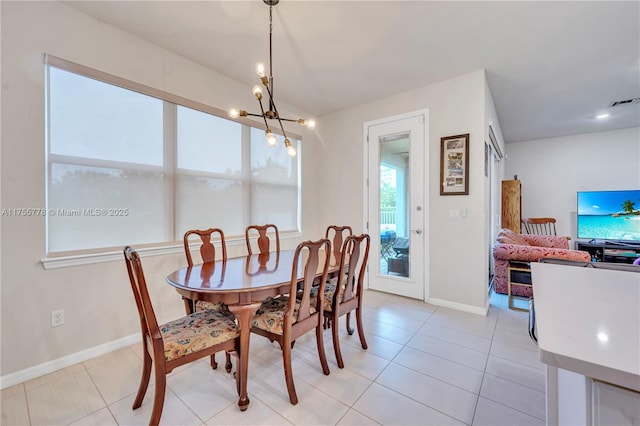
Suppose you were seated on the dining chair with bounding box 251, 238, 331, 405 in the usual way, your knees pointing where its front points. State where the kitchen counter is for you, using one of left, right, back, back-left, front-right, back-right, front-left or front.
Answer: back

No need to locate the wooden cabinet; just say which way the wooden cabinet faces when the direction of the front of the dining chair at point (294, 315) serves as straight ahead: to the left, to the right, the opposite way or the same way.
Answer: the opposite way

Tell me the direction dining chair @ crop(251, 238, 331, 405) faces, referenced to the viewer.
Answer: facing away from the viewer and to the left of the viewer

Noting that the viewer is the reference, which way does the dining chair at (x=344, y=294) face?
facing away from the viewer and to the left of the viewer

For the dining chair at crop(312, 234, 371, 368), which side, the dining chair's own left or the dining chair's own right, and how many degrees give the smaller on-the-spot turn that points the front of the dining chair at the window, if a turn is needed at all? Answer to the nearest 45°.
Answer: approximately 45° to the dining chair's own left

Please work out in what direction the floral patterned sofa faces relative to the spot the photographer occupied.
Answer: facing to the right of the viewer

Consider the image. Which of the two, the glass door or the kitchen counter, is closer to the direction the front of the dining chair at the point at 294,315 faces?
the glass door

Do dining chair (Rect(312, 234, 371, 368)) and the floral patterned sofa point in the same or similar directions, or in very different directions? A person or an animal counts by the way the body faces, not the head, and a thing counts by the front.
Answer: very different directions

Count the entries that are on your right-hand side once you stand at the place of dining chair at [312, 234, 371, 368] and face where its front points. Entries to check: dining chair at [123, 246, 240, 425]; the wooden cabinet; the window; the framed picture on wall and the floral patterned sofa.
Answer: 3

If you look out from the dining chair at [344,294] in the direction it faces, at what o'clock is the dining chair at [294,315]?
the dining chair at [294,315] is roughly at 9 o'clock from the dining chair at [344,294].

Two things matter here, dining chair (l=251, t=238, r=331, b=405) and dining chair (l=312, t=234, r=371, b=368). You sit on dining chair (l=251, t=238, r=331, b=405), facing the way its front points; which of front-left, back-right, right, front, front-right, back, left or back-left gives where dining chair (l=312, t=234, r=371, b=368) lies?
right

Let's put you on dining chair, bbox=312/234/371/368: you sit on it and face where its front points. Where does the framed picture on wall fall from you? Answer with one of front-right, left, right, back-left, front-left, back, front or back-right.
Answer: right
